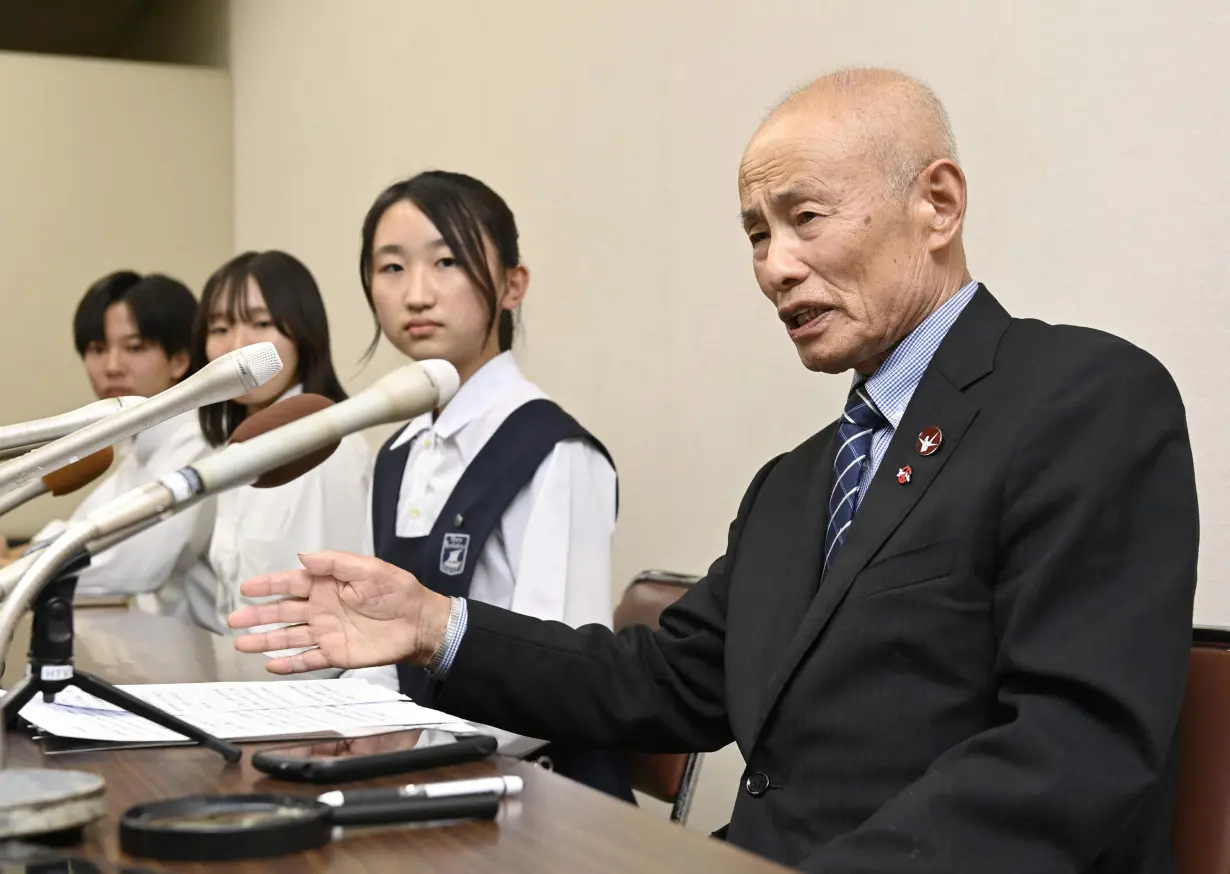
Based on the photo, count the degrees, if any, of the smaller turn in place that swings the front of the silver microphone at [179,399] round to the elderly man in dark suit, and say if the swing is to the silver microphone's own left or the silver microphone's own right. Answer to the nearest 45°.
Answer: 0° — it already faces them

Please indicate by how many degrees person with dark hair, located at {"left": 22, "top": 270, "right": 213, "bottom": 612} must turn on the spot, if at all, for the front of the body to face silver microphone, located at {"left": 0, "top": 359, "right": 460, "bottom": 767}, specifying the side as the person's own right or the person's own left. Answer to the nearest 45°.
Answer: approximately 45° to the person's own left

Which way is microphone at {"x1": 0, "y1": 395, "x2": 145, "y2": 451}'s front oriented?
to the viewer's right

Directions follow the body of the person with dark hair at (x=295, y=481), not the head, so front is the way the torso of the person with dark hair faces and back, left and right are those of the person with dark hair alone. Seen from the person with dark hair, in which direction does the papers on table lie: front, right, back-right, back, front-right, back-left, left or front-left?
front-left

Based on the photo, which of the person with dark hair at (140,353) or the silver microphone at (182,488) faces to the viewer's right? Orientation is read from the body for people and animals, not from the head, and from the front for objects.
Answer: the silver microphone

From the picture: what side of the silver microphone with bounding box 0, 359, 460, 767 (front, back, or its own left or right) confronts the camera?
right

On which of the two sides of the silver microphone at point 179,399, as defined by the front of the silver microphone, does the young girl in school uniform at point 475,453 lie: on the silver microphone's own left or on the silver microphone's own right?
on the silver microphone's own left

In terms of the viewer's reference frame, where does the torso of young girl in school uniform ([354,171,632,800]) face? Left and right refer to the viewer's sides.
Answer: facing the viewer and to the left of the viewer

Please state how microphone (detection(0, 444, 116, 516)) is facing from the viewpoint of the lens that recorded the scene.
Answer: facing to the right of the viewer

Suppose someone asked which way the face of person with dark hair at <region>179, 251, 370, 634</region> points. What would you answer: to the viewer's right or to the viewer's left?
to the viewer's right

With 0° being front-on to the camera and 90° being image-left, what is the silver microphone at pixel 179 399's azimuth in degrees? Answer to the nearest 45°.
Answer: approximately 270°

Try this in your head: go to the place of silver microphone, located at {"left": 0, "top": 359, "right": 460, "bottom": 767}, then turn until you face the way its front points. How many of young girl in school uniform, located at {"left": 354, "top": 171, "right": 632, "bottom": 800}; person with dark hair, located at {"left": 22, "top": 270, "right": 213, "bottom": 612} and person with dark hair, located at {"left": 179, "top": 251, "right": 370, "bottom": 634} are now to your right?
0

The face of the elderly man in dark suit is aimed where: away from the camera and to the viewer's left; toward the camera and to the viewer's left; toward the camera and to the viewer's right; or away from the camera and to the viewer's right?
toward the camera and to the viewer's left

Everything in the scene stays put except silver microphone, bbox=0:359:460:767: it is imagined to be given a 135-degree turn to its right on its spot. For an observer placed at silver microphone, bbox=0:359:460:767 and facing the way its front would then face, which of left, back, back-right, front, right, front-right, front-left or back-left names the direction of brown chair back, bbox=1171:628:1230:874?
back-left
